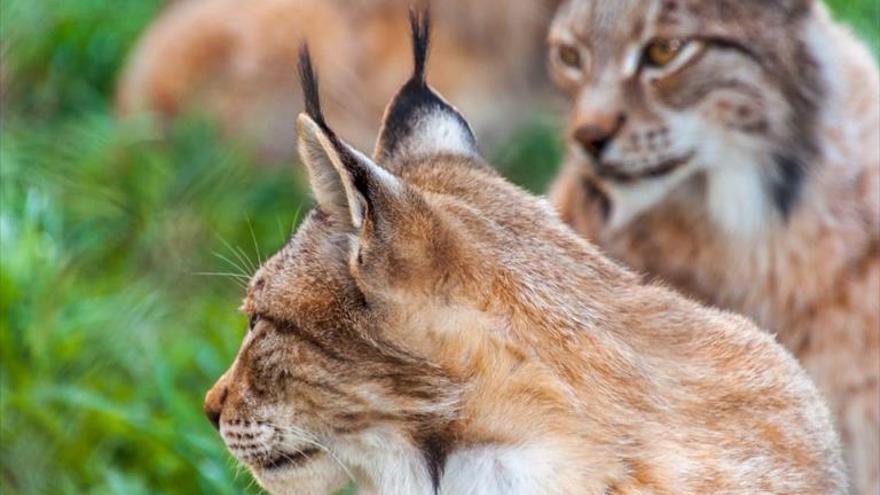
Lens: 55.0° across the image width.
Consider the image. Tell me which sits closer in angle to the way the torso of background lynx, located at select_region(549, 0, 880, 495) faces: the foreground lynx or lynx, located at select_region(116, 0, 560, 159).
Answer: the foreground lynx

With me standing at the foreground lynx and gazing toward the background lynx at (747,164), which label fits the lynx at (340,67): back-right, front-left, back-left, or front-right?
front-left

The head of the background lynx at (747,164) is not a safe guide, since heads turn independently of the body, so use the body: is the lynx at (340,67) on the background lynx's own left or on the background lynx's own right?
on the background lynx's own right

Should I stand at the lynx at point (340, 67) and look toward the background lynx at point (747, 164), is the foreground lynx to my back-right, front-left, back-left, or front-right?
front-right
